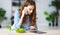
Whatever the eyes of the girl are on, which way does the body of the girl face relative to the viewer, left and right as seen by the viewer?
facing the viewer and to the right of the viewer
